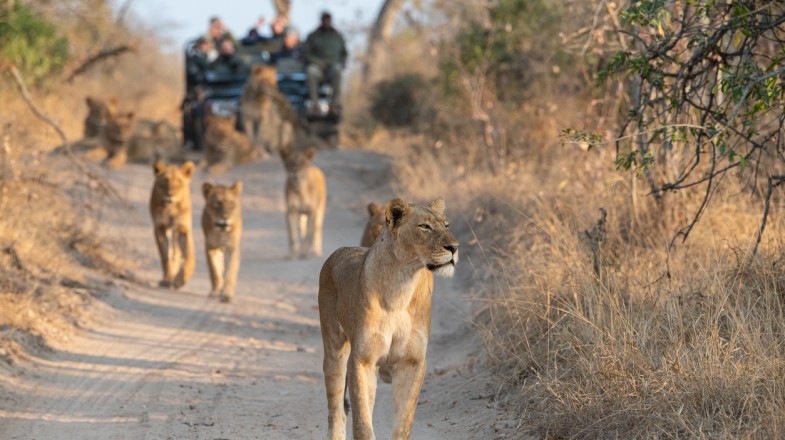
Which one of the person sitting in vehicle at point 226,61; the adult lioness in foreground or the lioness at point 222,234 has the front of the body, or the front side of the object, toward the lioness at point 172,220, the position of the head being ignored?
the person sitting in vehicle

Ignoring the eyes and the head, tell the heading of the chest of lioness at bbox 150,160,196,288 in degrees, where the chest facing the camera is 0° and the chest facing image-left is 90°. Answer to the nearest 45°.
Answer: approximately 0°

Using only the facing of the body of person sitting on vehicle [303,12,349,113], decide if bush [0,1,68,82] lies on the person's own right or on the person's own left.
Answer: on the person's own right

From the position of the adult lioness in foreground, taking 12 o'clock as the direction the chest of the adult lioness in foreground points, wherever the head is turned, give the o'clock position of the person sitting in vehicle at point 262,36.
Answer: The person sitting in vehicle is roughly at 7 o'clock from the adult lioness in foreground.

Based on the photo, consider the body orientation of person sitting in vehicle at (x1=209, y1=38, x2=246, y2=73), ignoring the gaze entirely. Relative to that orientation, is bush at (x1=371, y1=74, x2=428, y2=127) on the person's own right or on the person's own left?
on the person's own left

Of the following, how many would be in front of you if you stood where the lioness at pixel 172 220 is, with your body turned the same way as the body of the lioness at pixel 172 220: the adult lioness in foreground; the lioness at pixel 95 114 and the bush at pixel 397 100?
1

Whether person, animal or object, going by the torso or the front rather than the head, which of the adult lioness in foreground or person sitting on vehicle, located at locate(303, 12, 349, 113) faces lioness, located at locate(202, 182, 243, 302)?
the person sitting on vehicle

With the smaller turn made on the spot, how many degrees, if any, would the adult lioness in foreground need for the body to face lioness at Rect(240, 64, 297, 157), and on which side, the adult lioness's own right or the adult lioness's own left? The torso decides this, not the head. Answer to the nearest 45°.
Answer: approximately 135° to the adult lioness's own left

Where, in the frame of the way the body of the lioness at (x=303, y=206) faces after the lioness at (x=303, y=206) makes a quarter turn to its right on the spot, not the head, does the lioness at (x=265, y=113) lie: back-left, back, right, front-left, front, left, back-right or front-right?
right

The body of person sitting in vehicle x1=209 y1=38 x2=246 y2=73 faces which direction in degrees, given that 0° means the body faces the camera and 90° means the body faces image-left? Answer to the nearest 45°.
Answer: approximately 0°

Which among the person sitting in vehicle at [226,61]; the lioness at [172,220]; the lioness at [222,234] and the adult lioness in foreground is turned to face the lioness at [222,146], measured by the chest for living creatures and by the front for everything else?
the person sitting in vehicle

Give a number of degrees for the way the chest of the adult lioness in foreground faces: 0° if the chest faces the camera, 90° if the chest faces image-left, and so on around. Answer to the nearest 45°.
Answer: approximately 315°

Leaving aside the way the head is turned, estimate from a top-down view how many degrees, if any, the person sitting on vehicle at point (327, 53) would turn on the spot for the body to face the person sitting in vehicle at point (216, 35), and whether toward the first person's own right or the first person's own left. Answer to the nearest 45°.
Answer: approximately 90° to the first person's own right
